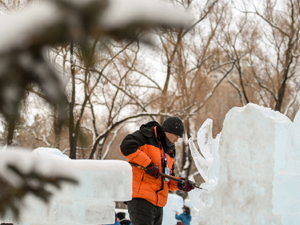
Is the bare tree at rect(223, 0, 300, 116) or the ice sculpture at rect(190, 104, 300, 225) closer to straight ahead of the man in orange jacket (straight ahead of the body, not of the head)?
the ice sculpture

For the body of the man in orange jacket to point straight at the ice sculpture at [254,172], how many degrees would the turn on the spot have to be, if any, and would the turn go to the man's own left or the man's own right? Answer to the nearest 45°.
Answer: approximately 45° to the man's own left

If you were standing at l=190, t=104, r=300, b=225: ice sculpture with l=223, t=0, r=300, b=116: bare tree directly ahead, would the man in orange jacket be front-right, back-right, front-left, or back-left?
back-left

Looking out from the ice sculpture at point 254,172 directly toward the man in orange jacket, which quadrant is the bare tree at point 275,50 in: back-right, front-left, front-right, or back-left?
back-right

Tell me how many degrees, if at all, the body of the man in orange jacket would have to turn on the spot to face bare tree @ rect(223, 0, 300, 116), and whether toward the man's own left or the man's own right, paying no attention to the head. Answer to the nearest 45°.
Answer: approximately 90° to the man's own left

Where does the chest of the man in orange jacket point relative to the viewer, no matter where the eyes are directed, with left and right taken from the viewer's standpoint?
facing the viewer and to the right of the viewer

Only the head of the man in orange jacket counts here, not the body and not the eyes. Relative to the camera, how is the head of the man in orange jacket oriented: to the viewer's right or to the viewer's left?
to the viewer's right
